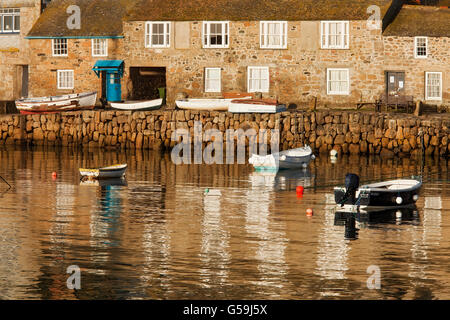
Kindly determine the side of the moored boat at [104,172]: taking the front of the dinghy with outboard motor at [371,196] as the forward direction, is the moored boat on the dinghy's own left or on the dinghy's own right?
on the dinghy's own left

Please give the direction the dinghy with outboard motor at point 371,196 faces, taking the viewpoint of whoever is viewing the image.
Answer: facing away from the viewer and to the right of the viewer
